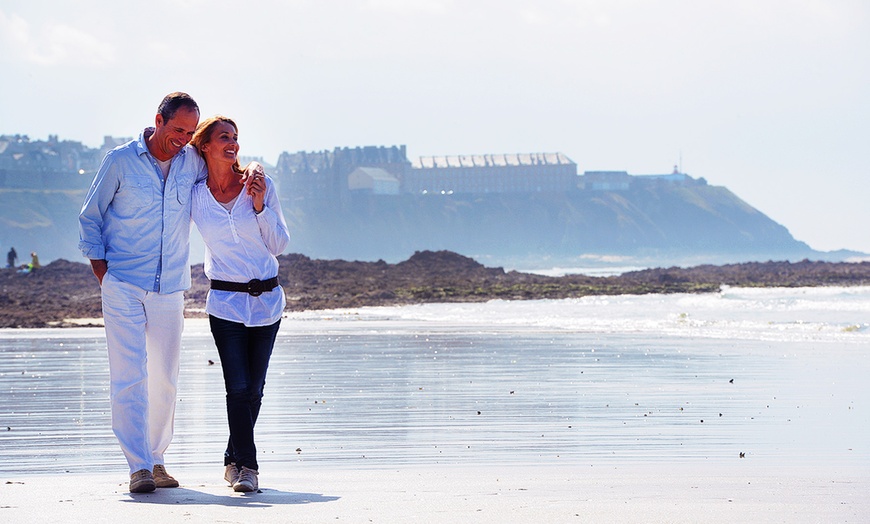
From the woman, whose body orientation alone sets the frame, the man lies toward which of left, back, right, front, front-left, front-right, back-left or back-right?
right

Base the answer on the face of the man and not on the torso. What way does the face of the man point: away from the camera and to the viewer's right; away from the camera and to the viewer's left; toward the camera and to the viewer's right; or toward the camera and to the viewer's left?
toward the camera and to the viewer's right

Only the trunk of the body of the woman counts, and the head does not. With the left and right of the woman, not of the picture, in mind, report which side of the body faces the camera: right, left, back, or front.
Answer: front
